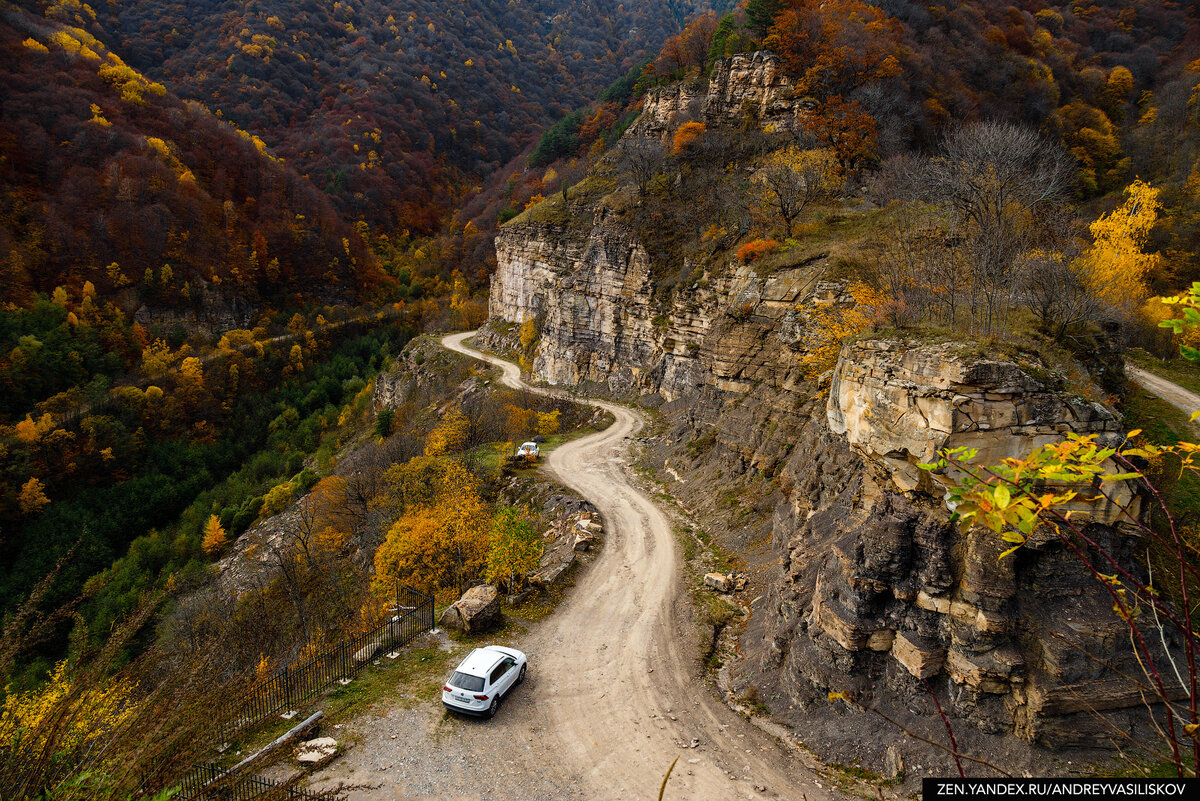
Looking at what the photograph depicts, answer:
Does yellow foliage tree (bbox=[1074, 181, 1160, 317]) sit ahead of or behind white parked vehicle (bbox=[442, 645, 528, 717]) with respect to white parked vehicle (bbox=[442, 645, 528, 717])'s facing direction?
ahead

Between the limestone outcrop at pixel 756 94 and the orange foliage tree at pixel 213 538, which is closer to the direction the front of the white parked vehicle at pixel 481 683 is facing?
the limestone outcrop

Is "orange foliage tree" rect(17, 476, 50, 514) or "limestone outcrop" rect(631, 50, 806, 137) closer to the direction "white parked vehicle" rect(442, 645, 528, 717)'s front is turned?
the limestone outcrop

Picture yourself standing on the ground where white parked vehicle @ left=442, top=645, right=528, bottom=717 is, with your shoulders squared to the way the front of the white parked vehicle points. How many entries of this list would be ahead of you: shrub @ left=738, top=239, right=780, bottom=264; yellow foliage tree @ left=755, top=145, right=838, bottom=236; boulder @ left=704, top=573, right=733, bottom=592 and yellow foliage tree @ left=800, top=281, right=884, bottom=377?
4

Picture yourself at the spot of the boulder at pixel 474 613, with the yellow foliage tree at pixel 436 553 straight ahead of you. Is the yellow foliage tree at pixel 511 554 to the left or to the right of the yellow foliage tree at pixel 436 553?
right

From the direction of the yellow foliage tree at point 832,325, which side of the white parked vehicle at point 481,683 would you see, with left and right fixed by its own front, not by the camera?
front

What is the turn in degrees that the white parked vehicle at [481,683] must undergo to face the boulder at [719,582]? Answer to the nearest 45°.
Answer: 0° — it already faces it

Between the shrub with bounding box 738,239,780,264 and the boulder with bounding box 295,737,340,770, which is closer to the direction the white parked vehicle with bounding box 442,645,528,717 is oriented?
the shrub

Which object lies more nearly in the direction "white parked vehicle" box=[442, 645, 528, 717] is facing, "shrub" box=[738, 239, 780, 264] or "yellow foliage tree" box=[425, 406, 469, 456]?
the shrub

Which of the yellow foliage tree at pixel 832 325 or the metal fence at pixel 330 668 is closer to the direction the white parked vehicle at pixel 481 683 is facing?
the yellow foliage tree

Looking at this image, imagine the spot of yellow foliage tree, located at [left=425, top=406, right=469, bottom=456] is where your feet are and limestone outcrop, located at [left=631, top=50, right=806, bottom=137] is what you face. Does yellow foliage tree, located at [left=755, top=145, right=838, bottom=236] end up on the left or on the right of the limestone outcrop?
right

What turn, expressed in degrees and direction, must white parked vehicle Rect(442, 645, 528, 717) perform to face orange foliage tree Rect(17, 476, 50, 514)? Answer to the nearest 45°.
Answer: approximately 90° to its left

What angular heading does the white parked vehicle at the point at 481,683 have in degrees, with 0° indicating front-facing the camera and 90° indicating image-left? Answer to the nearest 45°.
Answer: approximately 225°

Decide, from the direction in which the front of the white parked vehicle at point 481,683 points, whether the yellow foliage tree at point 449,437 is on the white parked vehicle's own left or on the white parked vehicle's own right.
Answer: on the white parked vehicle's own left
